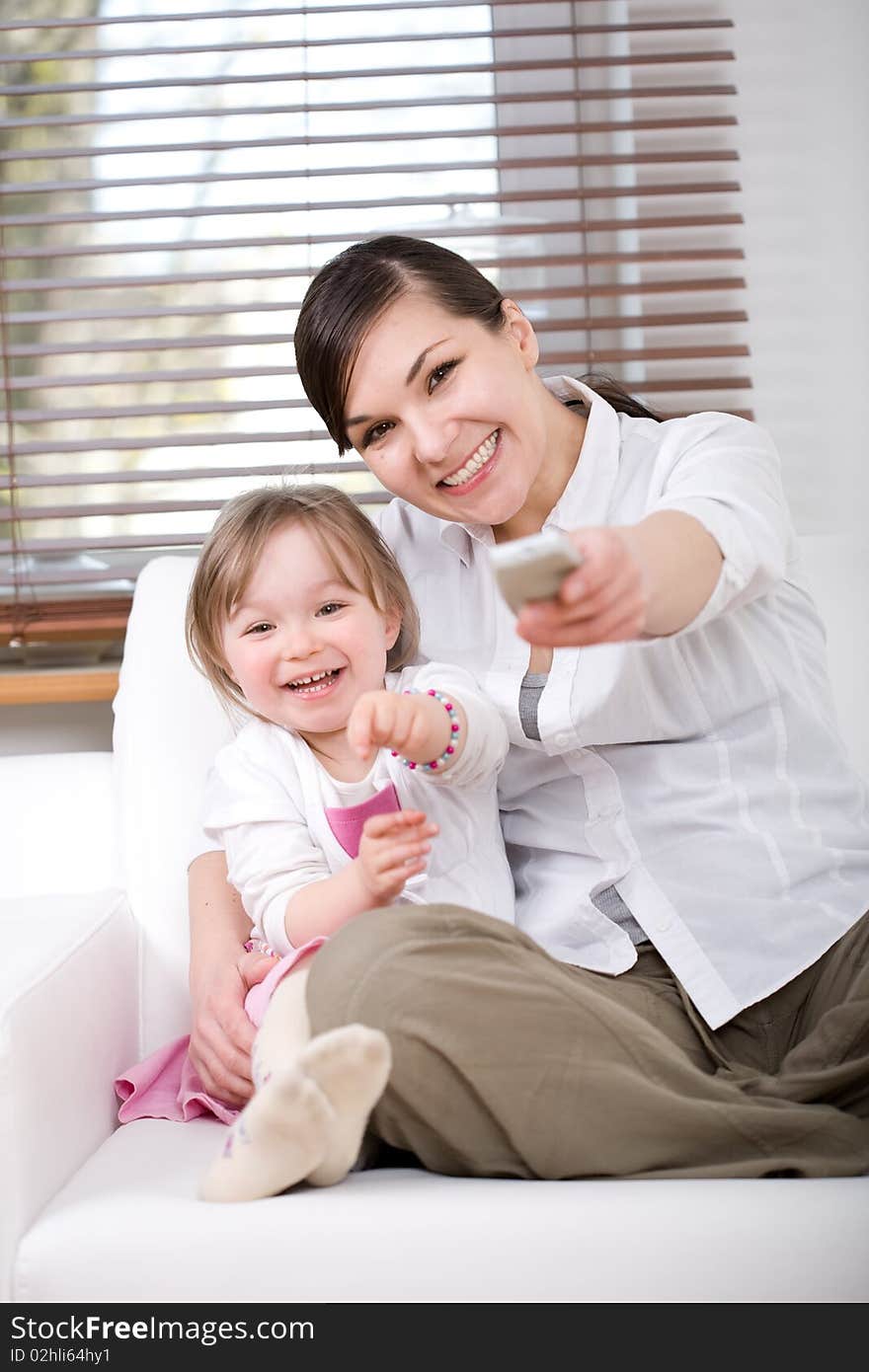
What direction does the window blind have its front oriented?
toward the camera

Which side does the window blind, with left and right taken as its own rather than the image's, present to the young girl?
front

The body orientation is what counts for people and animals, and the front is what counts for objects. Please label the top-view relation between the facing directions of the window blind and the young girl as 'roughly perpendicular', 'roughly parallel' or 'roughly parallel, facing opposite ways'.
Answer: roughly parallel

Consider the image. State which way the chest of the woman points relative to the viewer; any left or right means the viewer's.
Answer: facing the viewer and to the left of the viewer

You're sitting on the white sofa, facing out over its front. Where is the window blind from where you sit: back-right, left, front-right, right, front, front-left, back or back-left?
back

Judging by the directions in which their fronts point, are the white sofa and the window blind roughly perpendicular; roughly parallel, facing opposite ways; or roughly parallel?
roughly parallel

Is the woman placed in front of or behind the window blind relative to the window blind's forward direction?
in front

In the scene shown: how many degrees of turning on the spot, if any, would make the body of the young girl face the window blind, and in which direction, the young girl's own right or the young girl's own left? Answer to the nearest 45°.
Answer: approximately 180°

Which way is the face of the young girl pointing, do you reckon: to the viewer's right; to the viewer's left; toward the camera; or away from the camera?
toward the camera

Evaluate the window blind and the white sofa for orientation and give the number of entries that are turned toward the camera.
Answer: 2

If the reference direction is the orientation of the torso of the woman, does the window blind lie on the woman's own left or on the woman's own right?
on the woman's own right
